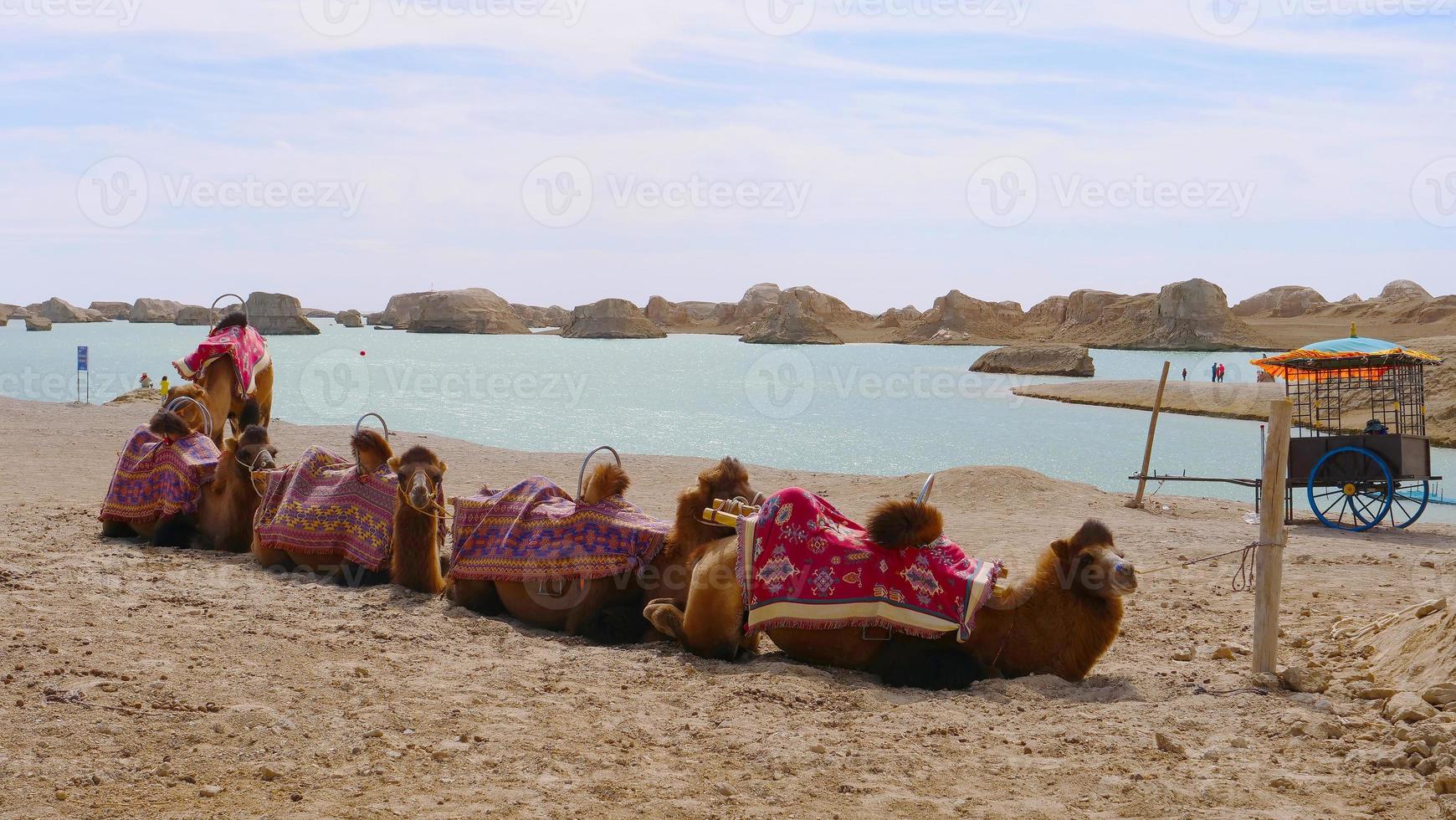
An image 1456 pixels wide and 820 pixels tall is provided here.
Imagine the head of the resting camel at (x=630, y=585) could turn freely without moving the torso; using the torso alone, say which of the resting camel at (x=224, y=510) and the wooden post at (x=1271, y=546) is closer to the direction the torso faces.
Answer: the wooden post

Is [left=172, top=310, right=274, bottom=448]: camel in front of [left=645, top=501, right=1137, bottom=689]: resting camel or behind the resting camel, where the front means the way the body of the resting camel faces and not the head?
behind

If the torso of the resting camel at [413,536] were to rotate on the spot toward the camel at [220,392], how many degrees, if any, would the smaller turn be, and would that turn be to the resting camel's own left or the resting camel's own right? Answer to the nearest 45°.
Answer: approximately 135° to the resting camel's own left

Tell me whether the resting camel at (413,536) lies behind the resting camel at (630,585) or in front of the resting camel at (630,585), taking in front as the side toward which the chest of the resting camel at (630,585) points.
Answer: behind

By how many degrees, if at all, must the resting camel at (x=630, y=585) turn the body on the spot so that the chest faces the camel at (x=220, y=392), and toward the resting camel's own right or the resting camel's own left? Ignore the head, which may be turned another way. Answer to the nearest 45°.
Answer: approximately 135° to the resting camel's own left

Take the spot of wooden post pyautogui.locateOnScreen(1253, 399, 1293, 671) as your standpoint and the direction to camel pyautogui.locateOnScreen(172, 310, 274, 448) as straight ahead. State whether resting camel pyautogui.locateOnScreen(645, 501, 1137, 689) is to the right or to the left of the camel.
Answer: left

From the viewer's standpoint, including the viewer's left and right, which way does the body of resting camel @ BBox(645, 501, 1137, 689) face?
facing to the right of the viewer

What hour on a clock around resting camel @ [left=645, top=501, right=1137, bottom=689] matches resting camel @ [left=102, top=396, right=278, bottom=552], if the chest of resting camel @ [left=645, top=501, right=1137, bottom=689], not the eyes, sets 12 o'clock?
resting camel @ [left=102, top=396, right=278, bottom=552] is roughly at 7 o'clock from resting camel @ [left=645, top=501, right=1137, bottom=689].

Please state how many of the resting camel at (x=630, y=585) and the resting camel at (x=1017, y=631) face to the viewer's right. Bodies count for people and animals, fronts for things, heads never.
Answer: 2

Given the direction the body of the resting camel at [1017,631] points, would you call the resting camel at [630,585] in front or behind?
behind

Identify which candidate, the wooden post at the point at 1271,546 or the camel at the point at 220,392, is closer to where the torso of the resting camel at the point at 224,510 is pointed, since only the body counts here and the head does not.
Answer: the wooden post

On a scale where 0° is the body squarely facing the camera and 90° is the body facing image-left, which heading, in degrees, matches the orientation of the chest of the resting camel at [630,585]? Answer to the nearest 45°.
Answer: approximately 270°
